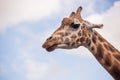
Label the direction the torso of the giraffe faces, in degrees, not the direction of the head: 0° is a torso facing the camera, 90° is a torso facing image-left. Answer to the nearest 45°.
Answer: approximately 90°
